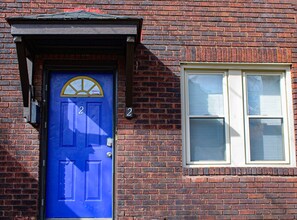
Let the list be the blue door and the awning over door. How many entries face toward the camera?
2

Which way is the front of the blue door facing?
toward the camera

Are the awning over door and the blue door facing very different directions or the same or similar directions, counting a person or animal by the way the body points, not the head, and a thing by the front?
same or similar directions

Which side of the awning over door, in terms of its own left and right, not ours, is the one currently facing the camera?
front
